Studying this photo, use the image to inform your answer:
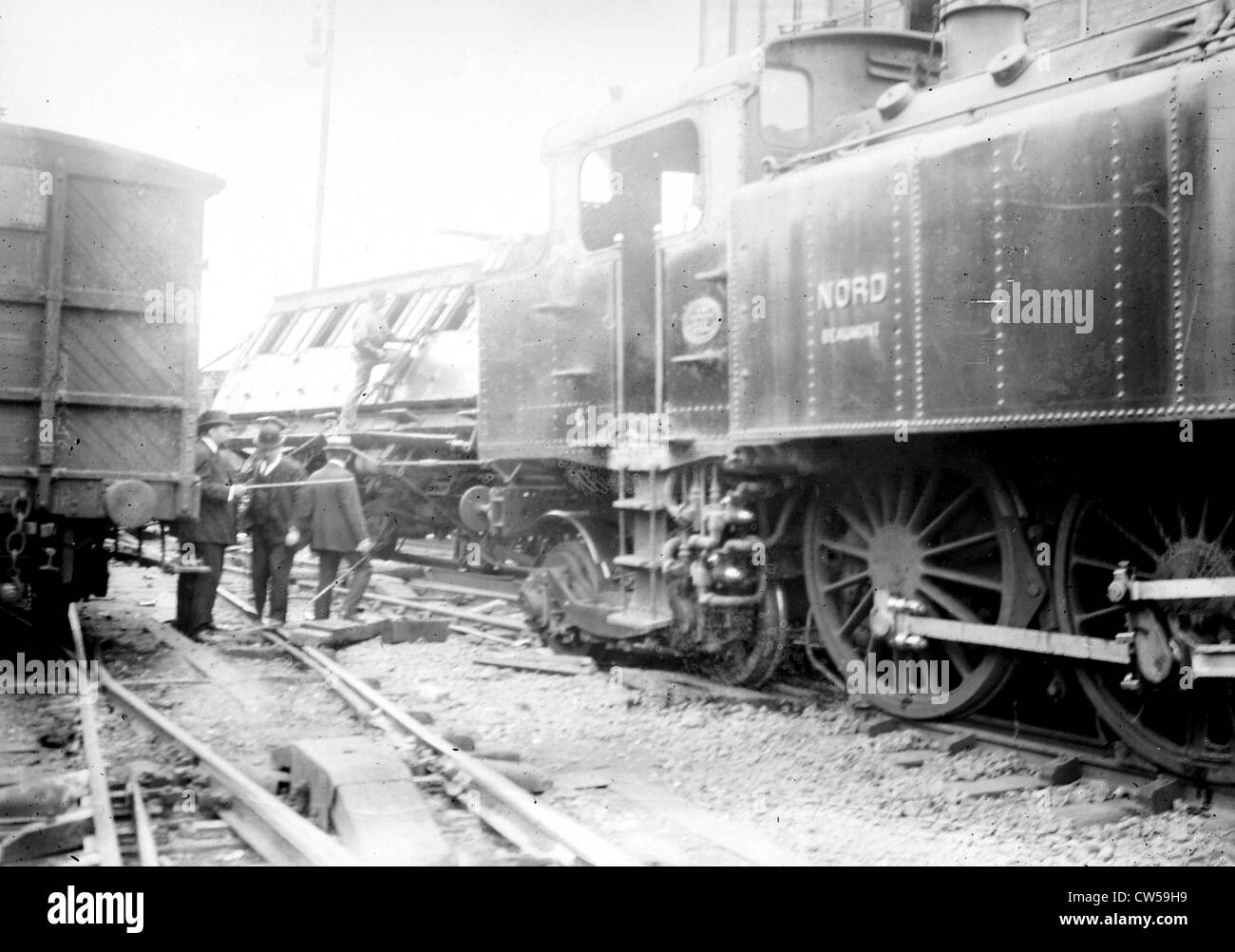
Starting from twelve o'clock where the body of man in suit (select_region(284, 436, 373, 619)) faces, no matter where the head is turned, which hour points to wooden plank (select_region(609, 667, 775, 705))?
The wooden plank is roughly at 5 o'clock from the man in suit.

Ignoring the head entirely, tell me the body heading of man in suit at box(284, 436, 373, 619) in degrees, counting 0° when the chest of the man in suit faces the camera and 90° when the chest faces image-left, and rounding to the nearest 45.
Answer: approximately 180°

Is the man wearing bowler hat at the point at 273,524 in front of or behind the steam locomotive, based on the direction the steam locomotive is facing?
behind

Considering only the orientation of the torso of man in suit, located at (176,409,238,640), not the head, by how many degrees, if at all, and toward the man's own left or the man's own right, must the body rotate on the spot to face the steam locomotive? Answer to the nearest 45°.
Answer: approximately 45° to the man's own right

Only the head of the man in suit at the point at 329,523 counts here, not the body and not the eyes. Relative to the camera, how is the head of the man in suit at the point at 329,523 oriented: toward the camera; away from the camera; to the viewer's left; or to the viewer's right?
away from the camera

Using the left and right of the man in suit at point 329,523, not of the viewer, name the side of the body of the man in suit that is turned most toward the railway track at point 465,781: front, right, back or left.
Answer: back

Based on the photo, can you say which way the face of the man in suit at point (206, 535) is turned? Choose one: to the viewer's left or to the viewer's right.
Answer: to the viewer's right

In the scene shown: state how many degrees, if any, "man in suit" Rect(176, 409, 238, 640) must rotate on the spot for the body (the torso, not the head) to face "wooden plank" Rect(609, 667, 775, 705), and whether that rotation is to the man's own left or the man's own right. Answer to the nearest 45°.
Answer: approximately 45° to the man's own right

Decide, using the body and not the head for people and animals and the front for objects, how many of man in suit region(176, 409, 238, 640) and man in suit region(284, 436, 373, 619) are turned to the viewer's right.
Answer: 1

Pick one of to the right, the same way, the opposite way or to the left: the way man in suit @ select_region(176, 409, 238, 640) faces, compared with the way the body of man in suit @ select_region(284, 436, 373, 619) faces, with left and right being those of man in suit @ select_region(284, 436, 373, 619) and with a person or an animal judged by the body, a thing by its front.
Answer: to the right

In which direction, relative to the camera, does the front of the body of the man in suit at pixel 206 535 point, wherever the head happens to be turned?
to the viewer's right
